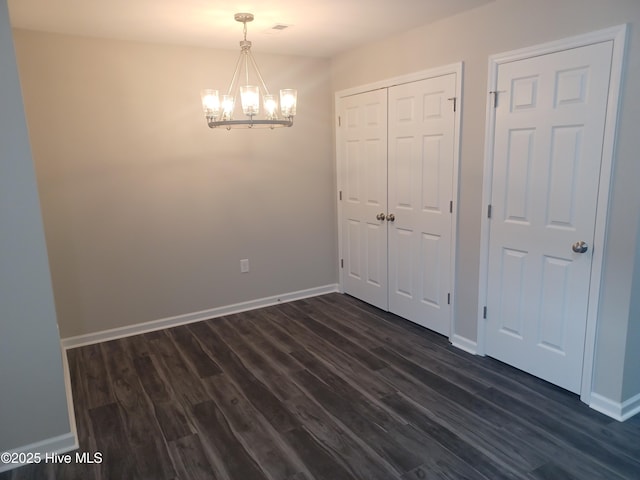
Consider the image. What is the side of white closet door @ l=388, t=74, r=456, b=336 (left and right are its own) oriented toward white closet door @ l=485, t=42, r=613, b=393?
left

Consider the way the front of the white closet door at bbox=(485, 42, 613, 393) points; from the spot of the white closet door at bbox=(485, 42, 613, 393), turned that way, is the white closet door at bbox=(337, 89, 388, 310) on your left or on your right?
on your right

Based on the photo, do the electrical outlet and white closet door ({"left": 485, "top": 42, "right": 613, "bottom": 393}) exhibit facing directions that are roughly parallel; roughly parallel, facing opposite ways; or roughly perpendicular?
roughly perpendicular

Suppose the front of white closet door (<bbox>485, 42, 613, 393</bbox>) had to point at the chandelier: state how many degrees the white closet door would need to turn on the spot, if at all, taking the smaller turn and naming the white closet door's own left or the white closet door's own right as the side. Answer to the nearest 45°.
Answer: approximately 45° to the white closet door's own right

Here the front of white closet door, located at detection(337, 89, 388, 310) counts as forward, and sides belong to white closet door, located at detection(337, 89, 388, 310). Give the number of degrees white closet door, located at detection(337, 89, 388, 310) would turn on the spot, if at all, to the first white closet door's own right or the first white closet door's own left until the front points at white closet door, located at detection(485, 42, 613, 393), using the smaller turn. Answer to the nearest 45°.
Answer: approximately 90° to the first white closet door's own left
